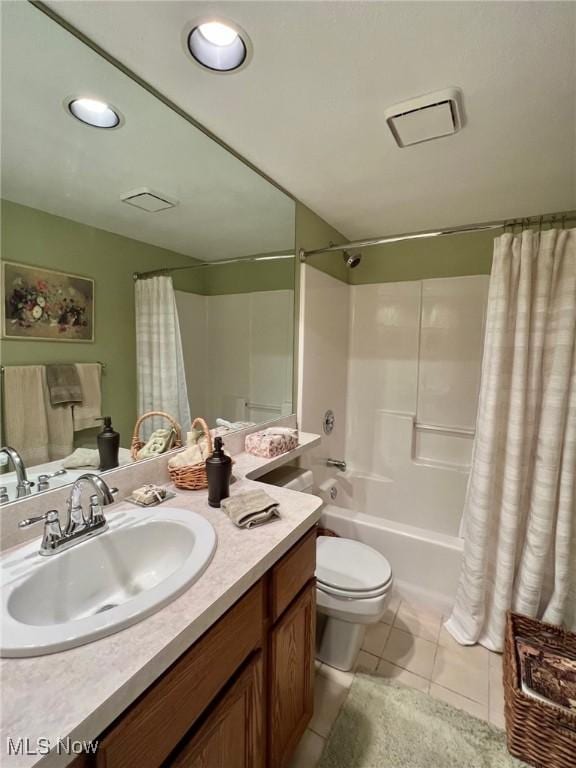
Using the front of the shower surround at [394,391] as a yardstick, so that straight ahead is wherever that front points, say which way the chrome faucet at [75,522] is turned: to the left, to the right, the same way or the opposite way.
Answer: to the left

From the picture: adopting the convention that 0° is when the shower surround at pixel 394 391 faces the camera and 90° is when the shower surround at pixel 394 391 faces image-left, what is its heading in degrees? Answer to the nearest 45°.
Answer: approximately 0°

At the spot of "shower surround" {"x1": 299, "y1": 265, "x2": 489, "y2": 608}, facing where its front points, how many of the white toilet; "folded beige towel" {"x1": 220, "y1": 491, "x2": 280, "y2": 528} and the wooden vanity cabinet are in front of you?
3

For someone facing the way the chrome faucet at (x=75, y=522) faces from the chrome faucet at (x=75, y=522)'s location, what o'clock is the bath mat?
The bath mat is roughly at 11 o'clock from the chrome faucet.

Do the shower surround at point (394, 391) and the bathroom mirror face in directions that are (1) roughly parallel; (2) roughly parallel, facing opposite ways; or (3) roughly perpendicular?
roughly perpendicular

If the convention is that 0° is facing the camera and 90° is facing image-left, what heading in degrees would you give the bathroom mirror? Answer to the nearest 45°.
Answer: approximately 315°

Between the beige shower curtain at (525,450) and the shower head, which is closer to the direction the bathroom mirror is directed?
the beige shower curtain

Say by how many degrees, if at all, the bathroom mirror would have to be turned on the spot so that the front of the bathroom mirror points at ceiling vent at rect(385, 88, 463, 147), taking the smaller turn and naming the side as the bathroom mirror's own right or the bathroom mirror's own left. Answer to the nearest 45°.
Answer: approximately 45° to the bathroom mirror's own left
